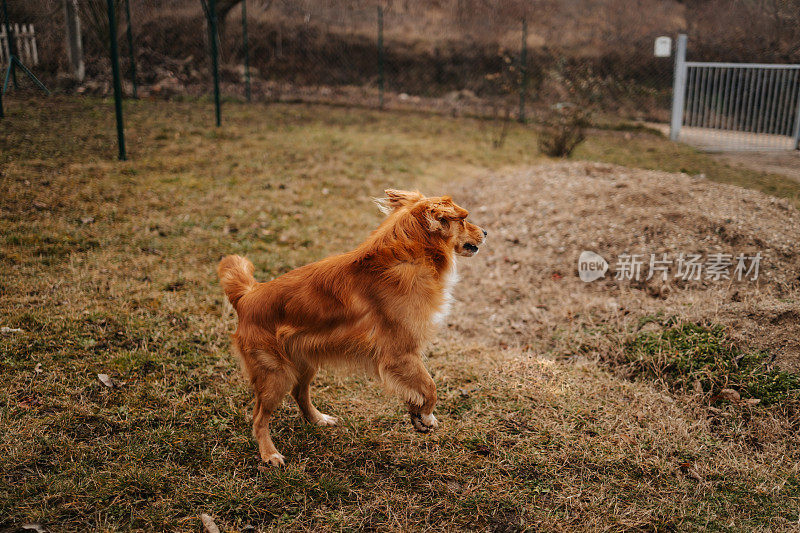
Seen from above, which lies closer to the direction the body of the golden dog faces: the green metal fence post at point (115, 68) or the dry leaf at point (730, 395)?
the dry leaf

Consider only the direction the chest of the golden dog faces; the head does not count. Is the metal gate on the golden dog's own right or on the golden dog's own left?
on the golden dog's own left

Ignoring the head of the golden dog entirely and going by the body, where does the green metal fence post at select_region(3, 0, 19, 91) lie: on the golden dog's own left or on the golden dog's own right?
on the golden dog's own left

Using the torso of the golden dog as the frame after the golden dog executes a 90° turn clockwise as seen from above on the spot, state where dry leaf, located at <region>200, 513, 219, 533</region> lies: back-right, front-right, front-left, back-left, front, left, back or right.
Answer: front-right

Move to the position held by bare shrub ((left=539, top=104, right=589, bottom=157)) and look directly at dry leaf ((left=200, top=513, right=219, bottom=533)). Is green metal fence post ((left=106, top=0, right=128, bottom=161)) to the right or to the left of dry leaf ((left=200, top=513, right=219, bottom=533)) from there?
right

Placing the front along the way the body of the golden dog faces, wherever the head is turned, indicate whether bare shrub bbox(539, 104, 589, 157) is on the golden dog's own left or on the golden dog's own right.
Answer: on the golden dog's own left

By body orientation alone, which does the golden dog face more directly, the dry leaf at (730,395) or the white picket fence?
the dry leaf

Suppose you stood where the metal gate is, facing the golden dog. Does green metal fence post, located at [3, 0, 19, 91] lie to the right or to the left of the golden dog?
right

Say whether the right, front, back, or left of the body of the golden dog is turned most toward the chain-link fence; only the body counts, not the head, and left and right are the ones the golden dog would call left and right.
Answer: left

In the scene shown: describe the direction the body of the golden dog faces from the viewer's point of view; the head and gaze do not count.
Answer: to the viewer's right

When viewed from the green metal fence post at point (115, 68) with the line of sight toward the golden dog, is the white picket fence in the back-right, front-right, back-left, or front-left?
back-right
